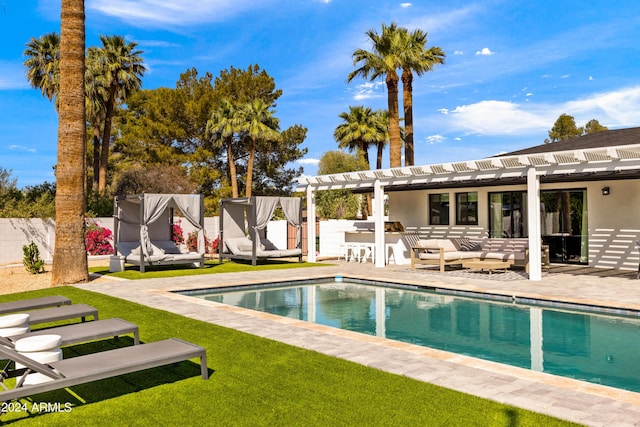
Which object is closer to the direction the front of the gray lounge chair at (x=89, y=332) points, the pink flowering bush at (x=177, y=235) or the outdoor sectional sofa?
the outdoor sectional sofa

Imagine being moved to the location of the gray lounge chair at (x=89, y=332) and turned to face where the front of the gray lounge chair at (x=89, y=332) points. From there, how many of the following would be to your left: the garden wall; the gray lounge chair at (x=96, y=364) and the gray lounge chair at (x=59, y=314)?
2

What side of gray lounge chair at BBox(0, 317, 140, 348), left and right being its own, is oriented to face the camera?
right

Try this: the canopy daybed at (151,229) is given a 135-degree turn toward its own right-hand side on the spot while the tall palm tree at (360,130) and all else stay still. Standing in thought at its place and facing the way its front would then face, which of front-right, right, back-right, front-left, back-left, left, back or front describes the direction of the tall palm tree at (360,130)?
back-right

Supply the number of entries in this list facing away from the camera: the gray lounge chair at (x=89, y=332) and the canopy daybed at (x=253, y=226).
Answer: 0

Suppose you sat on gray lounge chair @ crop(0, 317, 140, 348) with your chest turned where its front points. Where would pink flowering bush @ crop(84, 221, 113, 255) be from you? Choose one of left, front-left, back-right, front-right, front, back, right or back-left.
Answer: left

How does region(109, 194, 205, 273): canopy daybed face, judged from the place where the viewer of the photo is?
facing the viewer and to the right of the viewer

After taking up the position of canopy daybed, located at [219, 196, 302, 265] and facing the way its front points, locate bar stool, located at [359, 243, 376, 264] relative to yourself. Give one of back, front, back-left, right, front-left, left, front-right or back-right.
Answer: front-left

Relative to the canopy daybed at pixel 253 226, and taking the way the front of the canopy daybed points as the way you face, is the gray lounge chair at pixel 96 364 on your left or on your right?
on your right

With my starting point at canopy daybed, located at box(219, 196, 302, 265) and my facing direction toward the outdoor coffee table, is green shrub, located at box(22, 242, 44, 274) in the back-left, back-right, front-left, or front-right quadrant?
back-right

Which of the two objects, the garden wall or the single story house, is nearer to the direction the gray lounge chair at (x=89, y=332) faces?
the single story house

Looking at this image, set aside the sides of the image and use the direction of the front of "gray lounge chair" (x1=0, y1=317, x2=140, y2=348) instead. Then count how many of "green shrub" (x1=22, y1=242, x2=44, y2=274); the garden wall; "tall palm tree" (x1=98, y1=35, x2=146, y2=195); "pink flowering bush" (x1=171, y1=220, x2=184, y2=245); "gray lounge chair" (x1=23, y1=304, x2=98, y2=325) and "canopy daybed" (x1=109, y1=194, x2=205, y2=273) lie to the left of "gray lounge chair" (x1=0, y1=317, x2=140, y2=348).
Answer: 6

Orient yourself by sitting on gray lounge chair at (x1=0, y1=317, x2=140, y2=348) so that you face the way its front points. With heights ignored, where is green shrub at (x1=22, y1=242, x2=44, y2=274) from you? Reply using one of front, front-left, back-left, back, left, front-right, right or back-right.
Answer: left

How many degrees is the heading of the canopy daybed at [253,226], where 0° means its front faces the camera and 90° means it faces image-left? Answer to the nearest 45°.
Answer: approximately 315°

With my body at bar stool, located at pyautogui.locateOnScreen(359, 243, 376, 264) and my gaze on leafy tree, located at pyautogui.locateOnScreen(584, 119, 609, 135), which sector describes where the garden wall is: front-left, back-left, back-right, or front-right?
back-left

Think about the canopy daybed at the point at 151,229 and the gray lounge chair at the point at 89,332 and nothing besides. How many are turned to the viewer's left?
0
